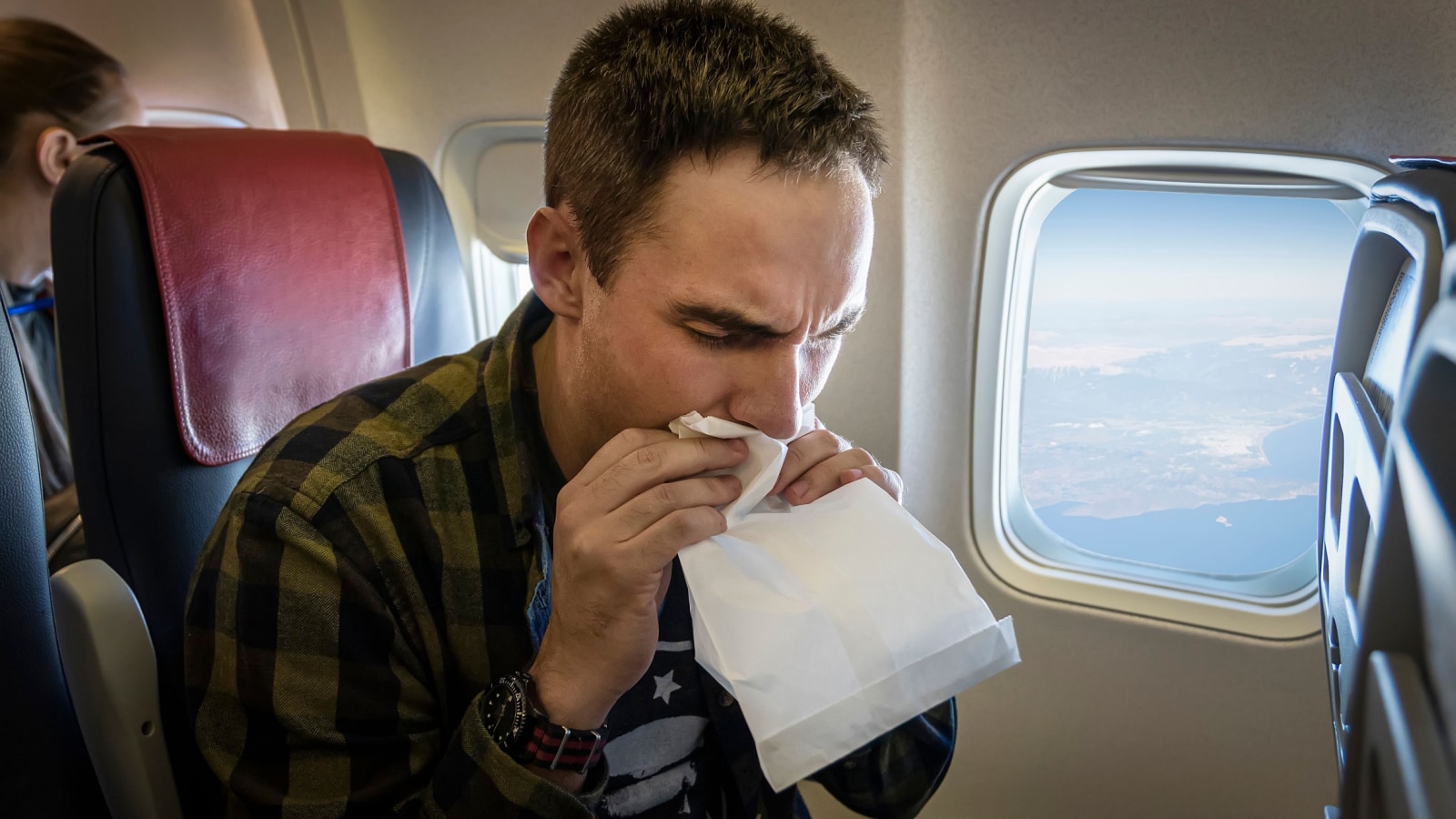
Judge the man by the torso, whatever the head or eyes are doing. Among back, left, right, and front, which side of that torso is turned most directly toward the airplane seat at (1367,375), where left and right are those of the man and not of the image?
front

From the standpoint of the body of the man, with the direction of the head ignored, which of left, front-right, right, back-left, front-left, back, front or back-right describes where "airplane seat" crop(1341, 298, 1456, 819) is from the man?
front

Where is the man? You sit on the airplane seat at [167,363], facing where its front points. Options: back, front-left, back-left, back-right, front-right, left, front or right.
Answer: front

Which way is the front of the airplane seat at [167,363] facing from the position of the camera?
facing the viewer and to the right of the viewer

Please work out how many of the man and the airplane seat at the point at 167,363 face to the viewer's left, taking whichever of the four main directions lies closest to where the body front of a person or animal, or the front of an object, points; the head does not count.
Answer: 0

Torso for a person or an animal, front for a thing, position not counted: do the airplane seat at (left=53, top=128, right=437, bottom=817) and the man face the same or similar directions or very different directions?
same or similar directions

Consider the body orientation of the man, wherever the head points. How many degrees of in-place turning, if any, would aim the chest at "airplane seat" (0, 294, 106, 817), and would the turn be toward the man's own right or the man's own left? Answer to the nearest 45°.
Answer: approximately 135° to the man's own right

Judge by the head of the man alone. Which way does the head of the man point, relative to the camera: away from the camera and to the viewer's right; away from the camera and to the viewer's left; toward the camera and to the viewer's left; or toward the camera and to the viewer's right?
toward the camera and to the viewer's right

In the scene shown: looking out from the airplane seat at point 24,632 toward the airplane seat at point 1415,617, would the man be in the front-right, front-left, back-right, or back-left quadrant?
front-left

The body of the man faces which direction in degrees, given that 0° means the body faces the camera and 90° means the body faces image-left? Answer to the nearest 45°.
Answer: approximately 315°
